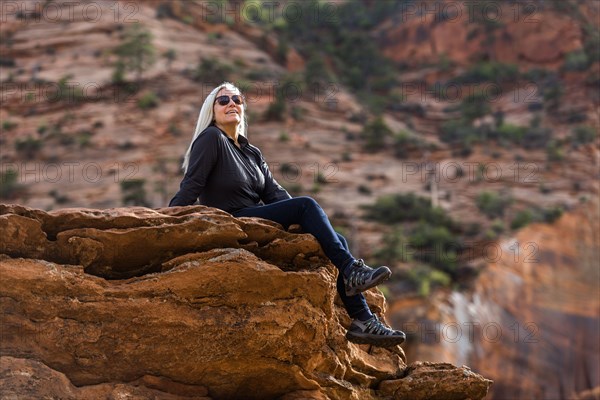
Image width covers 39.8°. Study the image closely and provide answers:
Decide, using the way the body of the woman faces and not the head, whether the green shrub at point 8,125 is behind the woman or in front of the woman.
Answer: behind

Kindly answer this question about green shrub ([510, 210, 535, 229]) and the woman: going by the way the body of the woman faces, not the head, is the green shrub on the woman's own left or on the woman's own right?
on the woman's own left

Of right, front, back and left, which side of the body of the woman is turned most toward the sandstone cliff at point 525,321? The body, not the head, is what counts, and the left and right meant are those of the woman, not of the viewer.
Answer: left

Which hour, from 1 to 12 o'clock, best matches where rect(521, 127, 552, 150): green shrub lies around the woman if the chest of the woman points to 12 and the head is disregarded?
The green shrub is roughly at 8 o'clock from the woman.

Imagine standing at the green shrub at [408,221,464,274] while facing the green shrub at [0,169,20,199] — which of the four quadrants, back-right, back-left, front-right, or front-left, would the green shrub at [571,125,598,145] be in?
back-right

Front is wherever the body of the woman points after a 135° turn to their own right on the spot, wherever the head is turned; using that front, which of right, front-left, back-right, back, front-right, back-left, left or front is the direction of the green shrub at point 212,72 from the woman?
right

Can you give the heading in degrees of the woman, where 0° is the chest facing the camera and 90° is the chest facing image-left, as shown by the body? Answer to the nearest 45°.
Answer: approximately 315°

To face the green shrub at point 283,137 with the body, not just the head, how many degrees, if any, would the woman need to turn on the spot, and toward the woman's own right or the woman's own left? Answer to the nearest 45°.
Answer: approximately 135° to the woman's own left

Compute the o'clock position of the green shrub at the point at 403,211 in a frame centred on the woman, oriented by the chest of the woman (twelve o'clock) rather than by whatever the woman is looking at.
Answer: The green shrub is roughly at 8 o'clock from the woman.

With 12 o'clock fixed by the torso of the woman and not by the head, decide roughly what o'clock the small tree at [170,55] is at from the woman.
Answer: The small tree is roughly at 7 o'clock from the woman.

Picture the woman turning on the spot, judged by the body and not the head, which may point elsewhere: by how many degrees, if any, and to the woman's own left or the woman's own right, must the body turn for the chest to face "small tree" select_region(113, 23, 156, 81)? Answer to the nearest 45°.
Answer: approximately 135° to the woman's own left

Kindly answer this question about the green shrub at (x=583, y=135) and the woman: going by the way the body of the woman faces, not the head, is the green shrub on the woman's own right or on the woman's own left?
on the woman's own left

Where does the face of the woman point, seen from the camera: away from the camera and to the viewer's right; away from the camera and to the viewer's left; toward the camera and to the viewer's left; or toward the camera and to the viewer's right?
toward the camera and to the viewer's right

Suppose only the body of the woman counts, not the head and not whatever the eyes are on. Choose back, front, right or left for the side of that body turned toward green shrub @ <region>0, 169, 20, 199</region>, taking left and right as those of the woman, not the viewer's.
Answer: back

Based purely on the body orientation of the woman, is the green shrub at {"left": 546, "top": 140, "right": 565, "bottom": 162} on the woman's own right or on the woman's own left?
on the woman's own left
